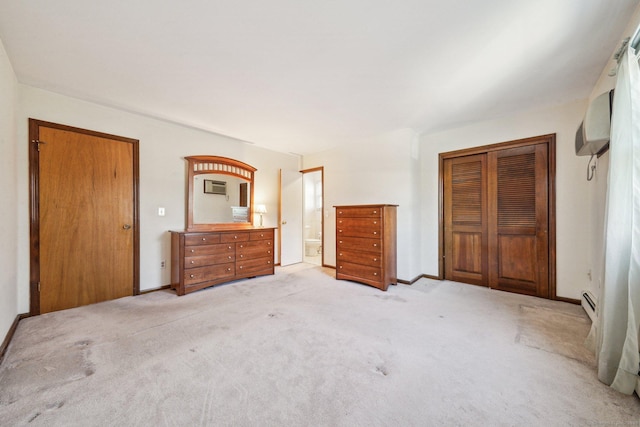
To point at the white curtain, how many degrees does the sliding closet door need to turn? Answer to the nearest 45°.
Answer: approximately 45° to its left

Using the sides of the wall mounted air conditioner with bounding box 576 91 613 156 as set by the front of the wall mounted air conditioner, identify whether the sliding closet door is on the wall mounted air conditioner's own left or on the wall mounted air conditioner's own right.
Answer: on the wall mounted air conditioner's own right

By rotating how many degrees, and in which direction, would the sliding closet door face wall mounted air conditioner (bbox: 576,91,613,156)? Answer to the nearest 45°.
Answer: approximately 90° to its left

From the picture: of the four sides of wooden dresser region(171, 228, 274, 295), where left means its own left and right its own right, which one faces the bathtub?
left

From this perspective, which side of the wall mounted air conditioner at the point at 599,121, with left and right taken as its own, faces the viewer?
left

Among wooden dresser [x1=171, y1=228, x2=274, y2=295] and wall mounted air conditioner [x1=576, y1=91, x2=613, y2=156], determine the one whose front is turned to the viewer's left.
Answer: the wall mounted air conditioner

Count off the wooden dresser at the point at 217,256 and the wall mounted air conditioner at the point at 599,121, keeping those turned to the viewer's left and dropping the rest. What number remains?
1

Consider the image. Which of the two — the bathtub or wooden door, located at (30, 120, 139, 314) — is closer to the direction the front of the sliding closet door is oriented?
the wooden door
